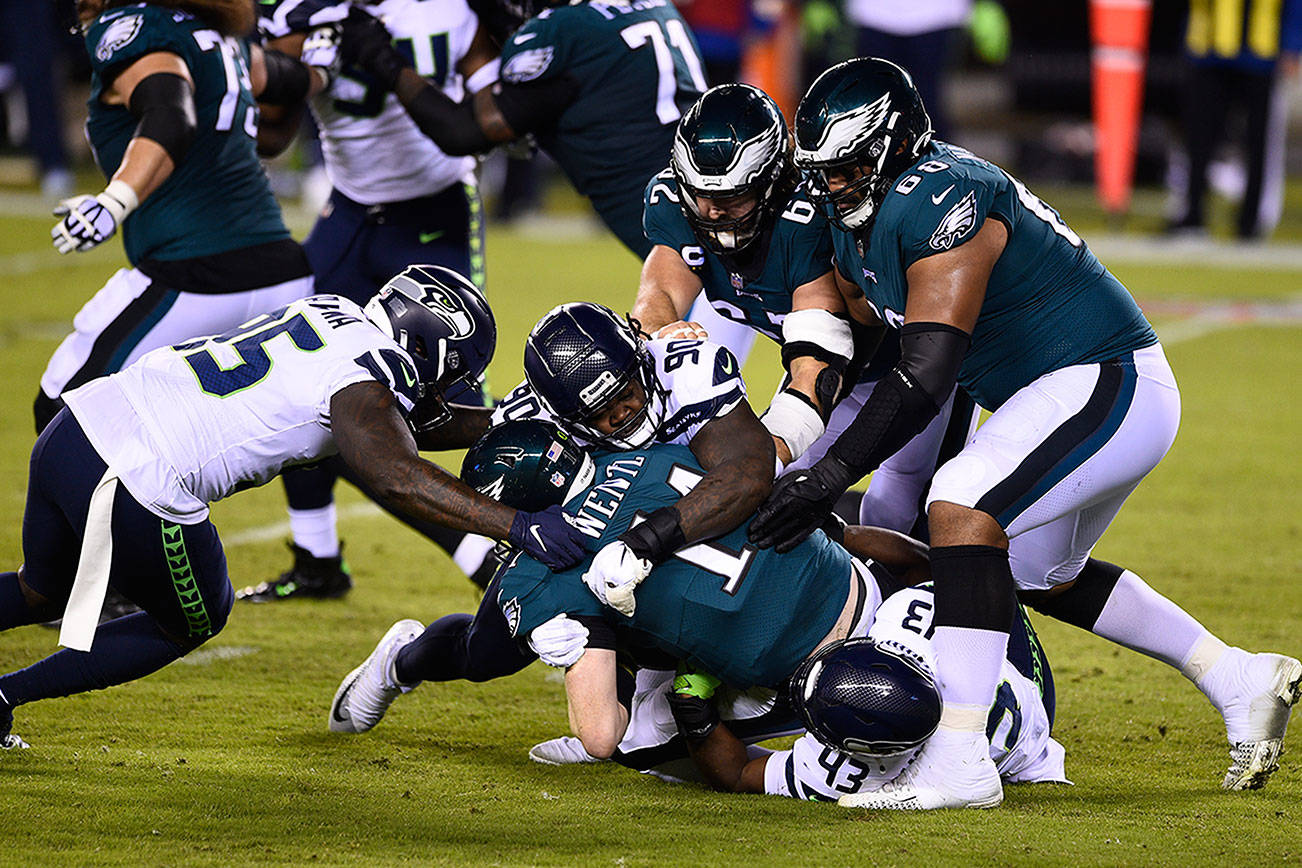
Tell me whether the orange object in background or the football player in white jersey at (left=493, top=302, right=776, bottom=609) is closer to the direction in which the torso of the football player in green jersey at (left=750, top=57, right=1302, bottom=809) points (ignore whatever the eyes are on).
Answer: the football player in white jersey

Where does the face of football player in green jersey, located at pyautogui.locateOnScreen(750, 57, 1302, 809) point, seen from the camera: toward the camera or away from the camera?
toward the camera

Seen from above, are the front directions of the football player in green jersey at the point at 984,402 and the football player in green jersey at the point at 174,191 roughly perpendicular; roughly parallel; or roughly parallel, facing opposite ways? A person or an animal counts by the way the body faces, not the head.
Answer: roughly parallel

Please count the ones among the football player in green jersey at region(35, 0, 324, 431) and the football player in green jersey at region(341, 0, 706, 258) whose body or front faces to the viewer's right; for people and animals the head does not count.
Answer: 0

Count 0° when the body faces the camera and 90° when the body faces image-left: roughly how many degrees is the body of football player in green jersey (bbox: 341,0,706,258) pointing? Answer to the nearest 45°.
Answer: approximately 135°

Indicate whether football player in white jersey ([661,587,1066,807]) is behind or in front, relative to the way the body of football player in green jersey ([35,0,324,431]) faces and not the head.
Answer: behind

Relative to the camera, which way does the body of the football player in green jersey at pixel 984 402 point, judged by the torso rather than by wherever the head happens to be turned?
to the viewer's left

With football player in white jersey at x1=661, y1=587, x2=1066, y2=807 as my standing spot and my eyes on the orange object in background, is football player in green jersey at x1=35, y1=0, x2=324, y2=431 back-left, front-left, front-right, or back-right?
front-left

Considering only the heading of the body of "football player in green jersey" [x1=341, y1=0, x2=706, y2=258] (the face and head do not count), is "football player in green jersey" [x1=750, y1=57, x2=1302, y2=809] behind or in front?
behind

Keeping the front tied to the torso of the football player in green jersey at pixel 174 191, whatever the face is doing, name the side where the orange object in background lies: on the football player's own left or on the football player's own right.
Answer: on the football player's own right

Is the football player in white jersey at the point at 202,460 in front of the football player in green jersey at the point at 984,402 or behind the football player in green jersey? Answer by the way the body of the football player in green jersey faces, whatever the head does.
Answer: in front

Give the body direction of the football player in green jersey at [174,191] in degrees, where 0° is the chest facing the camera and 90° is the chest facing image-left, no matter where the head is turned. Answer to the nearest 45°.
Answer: approximately 135°
